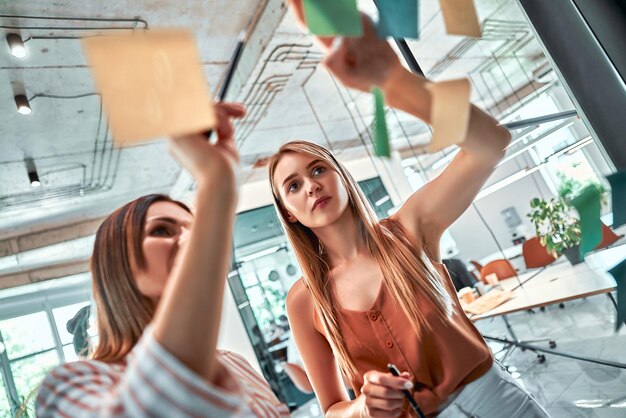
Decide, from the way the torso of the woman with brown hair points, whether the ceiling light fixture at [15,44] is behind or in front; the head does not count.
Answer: behind

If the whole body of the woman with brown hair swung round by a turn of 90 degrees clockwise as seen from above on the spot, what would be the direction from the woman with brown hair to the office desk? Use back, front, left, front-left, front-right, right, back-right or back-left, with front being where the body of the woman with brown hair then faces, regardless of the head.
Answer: back

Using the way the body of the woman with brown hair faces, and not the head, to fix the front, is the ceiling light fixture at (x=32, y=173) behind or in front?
behind

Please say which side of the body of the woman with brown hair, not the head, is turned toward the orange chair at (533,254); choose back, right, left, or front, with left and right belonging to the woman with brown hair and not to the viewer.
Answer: left

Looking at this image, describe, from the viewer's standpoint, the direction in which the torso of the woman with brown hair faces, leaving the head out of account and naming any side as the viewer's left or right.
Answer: facing the viewer and to the right of the viewer

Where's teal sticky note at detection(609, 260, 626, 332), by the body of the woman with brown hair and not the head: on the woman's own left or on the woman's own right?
on the woman's own left

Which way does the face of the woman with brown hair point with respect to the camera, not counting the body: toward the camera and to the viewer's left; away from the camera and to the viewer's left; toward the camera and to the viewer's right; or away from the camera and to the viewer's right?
toward the camera and to the viewer's right

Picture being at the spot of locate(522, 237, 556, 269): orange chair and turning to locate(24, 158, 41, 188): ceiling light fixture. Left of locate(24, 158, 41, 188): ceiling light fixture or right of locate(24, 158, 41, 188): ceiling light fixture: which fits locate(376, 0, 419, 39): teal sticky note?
left

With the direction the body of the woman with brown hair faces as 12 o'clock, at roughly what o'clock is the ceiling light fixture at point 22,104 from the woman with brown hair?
The ceiling light fixture is roughly at 7 o'clock from the woman with brown hair.

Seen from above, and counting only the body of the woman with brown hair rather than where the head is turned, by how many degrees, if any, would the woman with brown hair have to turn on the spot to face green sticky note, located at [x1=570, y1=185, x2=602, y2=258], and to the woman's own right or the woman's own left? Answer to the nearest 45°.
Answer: approximately 45° to the woman's own left

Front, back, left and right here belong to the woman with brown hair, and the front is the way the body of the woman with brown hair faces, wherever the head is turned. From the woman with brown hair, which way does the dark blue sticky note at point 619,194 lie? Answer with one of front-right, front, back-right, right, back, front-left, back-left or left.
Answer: front-left
